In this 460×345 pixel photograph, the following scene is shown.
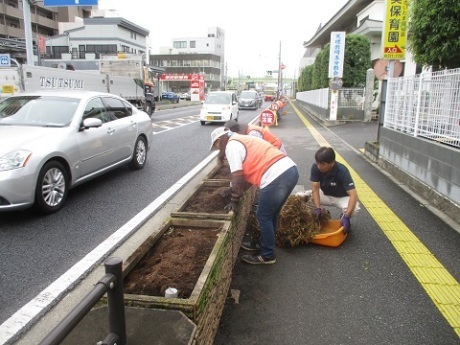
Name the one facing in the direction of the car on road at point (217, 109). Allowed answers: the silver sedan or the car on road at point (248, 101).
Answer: the car on road at point (248, 101)

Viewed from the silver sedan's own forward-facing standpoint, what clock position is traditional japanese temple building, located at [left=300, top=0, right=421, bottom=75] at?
The traditional japanese temple building is roughly at 6 o'clock from the silver sedan.

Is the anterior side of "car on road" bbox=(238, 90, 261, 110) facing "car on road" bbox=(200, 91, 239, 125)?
yes

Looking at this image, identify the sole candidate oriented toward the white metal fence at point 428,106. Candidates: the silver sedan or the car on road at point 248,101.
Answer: the car on road

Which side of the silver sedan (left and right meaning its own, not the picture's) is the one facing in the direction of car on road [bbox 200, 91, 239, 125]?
back

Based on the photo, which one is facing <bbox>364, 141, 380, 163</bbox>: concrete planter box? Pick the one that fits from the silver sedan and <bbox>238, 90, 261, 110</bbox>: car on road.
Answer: the car on road

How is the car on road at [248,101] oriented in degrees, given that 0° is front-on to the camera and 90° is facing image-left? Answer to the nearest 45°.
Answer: approximately 0°

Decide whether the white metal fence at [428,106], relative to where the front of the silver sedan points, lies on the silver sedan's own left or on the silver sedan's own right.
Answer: on the silver sedan's own left

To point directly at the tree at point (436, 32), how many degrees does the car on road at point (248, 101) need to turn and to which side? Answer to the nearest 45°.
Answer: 0° — it already faces it

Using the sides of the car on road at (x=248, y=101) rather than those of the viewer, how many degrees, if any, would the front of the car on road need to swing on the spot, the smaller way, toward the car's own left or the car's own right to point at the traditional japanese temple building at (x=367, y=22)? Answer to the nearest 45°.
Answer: approximately 45° to the car's own left

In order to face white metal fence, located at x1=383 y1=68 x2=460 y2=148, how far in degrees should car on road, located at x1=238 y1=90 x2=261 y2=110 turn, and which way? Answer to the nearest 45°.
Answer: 0° — it already faces it

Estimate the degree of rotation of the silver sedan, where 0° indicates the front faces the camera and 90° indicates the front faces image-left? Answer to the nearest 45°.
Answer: approximately 45°
